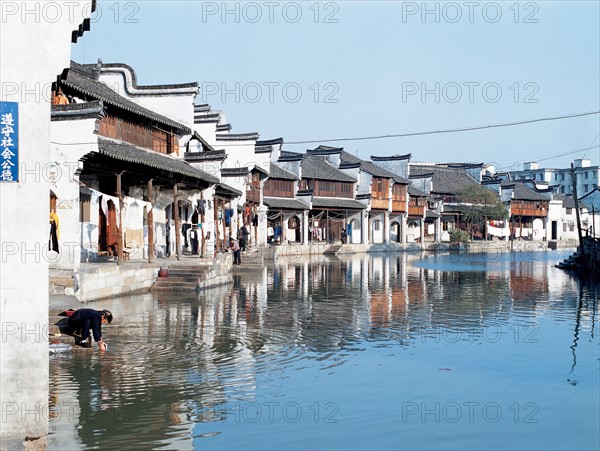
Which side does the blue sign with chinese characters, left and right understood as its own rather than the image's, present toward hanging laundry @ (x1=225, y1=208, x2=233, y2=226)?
back

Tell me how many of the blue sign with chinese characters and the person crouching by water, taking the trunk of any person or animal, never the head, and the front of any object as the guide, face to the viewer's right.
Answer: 1

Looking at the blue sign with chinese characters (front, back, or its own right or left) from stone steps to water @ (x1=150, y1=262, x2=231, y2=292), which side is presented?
back

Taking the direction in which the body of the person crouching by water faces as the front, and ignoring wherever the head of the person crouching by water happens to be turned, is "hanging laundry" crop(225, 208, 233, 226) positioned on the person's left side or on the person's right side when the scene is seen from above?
on the person's left side

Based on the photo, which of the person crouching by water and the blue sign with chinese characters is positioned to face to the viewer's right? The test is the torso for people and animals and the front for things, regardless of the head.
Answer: the person crouching by water

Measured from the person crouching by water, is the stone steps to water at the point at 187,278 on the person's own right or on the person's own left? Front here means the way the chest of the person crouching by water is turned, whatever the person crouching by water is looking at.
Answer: on the person's own left

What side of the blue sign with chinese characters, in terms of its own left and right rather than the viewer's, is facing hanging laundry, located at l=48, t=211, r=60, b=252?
back

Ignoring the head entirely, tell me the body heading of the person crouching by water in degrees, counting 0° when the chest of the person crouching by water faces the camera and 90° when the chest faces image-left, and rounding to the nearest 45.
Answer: approximately 270°

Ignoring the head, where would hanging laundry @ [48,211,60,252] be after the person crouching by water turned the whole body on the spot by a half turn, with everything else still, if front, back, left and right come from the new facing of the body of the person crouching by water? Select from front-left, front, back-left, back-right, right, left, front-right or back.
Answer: right

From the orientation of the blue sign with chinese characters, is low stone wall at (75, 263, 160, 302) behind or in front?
behind

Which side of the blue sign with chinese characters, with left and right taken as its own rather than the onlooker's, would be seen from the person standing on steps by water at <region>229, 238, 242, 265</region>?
back

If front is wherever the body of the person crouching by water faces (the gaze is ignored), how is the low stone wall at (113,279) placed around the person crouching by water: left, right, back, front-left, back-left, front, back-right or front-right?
left

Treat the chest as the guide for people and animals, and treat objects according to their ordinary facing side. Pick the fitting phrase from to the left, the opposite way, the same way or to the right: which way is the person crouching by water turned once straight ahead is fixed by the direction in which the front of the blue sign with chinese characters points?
to the left
